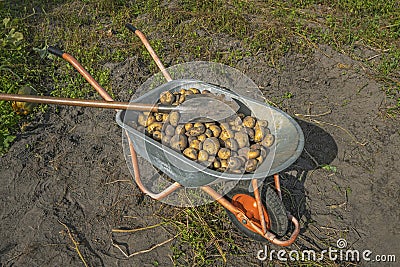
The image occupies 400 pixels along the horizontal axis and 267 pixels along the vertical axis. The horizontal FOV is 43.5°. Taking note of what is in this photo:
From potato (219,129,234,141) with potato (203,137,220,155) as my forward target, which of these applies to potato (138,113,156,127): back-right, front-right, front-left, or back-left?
front-right

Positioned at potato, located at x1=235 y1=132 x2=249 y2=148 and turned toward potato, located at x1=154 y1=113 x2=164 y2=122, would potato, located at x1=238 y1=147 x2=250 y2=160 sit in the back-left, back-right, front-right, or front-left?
back-left

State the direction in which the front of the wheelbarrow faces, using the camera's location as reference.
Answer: facing the viewer and to the right of the viewer
